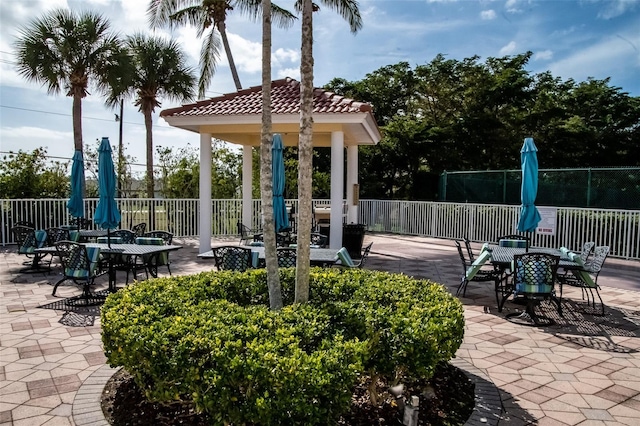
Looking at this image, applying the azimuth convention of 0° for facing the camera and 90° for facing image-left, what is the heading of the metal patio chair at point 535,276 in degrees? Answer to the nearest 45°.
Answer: approximately 180°

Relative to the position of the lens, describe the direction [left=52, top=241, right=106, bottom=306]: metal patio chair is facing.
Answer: facing away from the viewer and to the right of the viewer

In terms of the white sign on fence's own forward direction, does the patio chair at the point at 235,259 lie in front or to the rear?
in front

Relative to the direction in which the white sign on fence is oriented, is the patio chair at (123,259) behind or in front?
in front

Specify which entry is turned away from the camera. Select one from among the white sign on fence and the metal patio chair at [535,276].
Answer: the metal patio chair

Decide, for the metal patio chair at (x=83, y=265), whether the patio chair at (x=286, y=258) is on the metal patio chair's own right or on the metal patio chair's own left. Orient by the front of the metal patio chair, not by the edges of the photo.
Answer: on the metal patio chair's own right

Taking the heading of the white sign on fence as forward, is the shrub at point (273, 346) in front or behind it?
in front

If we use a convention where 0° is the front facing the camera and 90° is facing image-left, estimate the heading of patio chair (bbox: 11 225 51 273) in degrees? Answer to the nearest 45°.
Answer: approximately 225°

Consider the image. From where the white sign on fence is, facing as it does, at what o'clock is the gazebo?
The gazebo is roughly at 2 o'clock from the white sign on fence.

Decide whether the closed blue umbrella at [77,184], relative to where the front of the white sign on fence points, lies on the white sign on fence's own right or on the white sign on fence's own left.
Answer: on the white sign on fence's own right

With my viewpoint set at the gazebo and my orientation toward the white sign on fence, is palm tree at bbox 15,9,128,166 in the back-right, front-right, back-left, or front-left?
back-left

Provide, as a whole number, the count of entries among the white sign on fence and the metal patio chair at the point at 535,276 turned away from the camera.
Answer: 1
